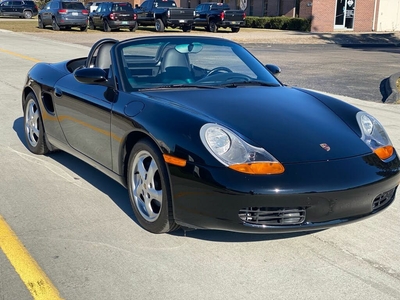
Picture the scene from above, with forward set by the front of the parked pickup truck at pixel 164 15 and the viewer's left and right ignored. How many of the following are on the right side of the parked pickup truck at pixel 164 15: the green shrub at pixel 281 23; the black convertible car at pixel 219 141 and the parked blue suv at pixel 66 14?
1

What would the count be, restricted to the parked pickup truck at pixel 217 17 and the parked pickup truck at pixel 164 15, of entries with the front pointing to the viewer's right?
0

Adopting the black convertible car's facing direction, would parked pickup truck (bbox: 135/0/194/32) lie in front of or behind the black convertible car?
behind

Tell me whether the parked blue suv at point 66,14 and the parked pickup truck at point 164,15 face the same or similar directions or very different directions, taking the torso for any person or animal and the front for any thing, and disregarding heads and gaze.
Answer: same or similar directions

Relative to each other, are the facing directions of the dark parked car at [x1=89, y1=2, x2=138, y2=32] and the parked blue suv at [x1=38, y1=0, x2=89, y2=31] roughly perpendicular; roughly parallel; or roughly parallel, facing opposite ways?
roughly parallel

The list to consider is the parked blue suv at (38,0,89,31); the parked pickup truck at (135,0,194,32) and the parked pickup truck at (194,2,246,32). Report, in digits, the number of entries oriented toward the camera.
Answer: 0

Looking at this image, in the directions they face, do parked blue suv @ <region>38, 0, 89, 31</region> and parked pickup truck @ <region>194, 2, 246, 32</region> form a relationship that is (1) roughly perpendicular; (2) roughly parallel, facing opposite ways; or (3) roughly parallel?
roughly parallel

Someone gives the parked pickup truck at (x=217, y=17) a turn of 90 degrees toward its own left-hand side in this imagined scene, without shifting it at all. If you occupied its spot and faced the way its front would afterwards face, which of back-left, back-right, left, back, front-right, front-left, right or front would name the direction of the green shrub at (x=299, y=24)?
back

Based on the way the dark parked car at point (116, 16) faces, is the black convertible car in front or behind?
behind

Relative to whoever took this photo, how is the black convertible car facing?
facing the viewer and to the right of the viewer

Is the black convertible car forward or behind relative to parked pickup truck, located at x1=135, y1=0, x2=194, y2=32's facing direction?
behind

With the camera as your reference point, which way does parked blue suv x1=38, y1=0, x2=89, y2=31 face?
facing away from the viewer and to the left of the viewer

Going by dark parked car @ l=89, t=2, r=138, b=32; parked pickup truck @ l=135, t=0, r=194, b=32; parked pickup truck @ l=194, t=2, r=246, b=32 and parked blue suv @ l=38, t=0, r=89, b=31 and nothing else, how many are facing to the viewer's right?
0

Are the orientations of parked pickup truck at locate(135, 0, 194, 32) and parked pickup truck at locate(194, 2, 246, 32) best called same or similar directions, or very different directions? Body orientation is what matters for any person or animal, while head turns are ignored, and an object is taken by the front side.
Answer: same or similar directions
